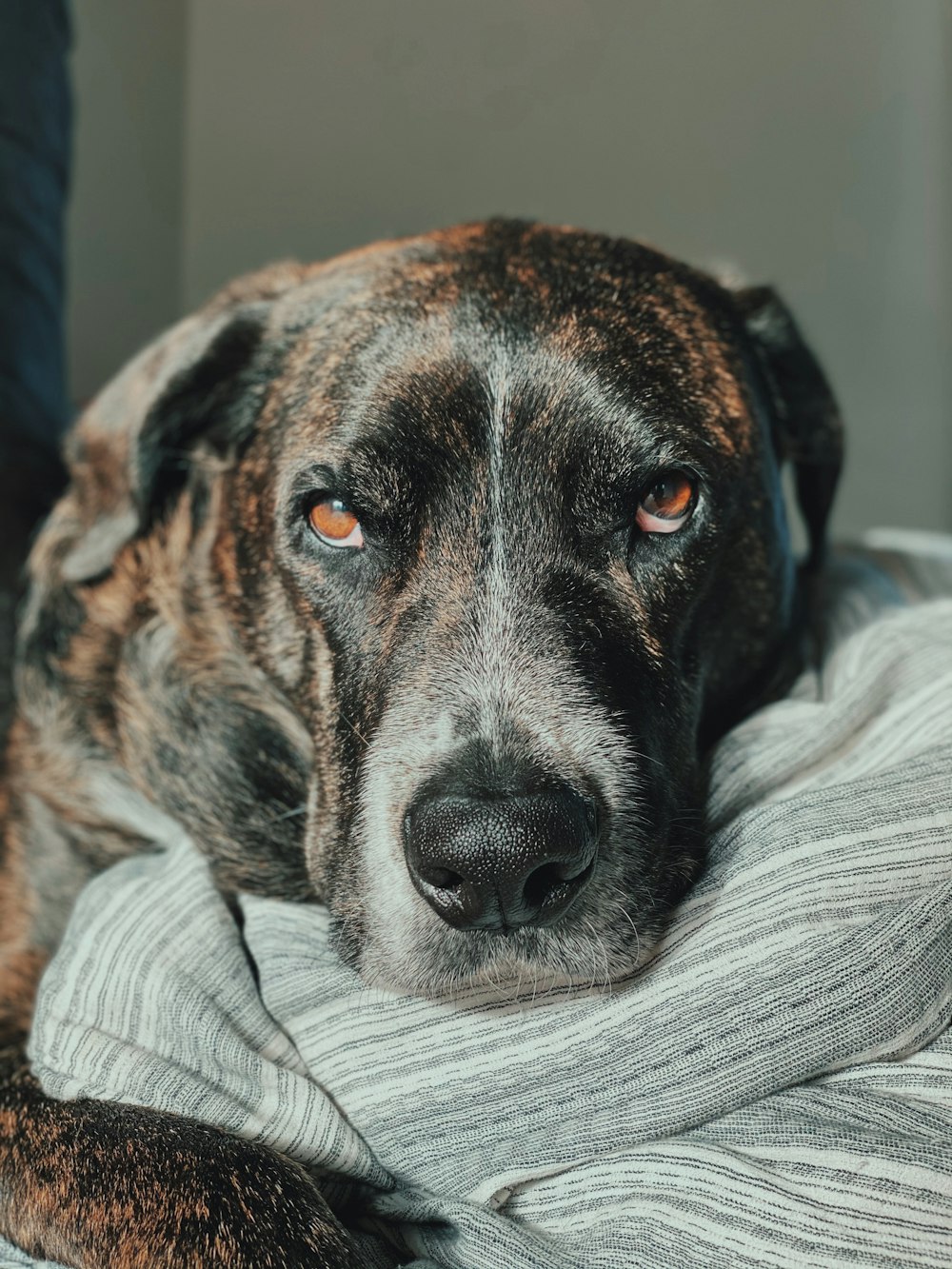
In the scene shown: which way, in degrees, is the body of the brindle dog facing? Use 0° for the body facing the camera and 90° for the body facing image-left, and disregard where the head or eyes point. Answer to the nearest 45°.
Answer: approximately 0°
